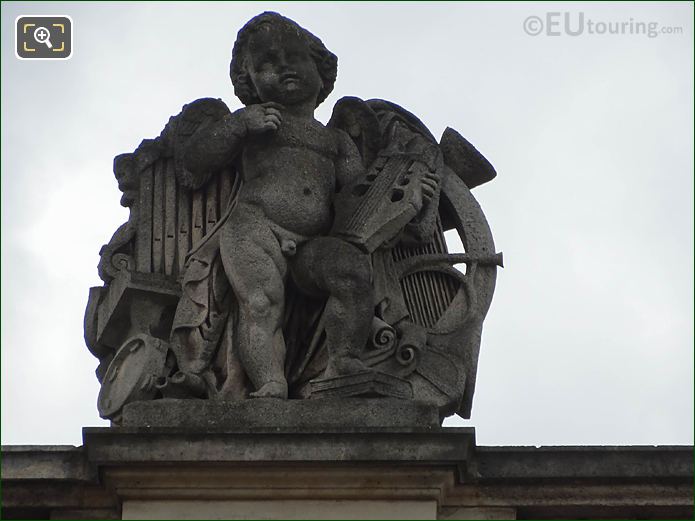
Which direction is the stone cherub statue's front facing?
toward the camera
